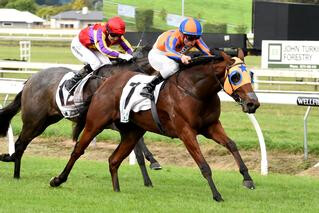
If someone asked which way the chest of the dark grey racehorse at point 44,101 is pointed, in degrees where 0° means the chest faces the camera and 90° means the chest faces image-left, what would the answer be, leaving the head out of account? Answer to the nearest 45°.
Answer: approximately 270°

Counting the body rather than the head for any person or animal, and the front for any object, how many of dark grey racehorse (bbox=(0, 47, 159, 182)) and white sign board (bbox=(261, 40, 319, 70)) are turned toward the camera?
1

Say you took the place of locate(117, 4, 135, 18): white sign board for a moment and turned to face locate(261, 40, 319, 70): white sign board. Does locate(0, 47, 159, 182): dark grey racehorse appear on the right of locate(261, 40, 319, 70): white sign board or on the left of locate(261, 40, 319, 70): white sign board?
right

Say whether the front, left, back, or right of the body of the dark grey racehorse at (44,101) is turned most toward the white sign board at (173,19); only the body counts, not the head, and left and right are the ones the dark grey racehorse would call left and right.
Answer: left

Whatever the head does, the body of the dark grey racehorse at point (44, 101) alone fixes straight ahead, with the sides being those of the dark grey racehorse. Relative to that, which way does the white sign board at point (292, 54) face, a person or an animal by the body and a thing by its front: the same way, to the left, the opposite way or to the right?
to the right

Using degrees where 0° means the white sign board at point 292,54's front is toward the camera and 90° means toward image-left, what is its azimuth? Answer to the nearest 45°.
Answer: approximately 0°

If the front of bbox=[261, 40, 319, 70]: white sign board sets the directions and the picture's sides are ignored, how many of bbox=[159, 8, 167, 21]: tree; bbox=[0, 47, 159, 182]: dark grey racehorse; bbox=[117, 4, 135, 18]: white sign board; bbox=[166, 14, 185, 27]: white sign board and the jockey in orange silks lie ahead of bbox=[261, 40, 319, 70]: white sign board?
2

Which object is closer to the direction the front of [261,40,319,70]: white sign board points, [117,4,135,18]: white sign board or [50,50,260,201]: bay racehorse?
the bay racehorse

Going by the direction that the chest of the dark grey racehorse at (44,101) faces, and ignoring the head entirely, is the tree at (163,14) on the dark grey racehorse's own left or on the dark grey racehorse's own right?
on the dark grey racehorse's own left

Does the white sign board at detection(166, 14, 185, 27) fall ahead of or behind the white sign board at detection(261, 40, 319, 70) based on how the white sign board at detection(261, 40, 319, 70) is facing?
behind

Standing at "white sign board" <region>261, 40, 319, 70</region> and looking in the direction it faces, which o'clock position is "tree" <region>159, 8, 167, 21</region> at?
The tree is roughly at 5 o'clock from the white sign board.

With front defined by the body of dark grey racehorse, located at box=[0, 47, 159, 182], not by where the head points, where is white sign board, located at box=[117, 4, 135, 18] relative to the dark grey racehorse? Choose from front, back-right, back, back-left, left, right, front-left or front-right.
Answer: left
